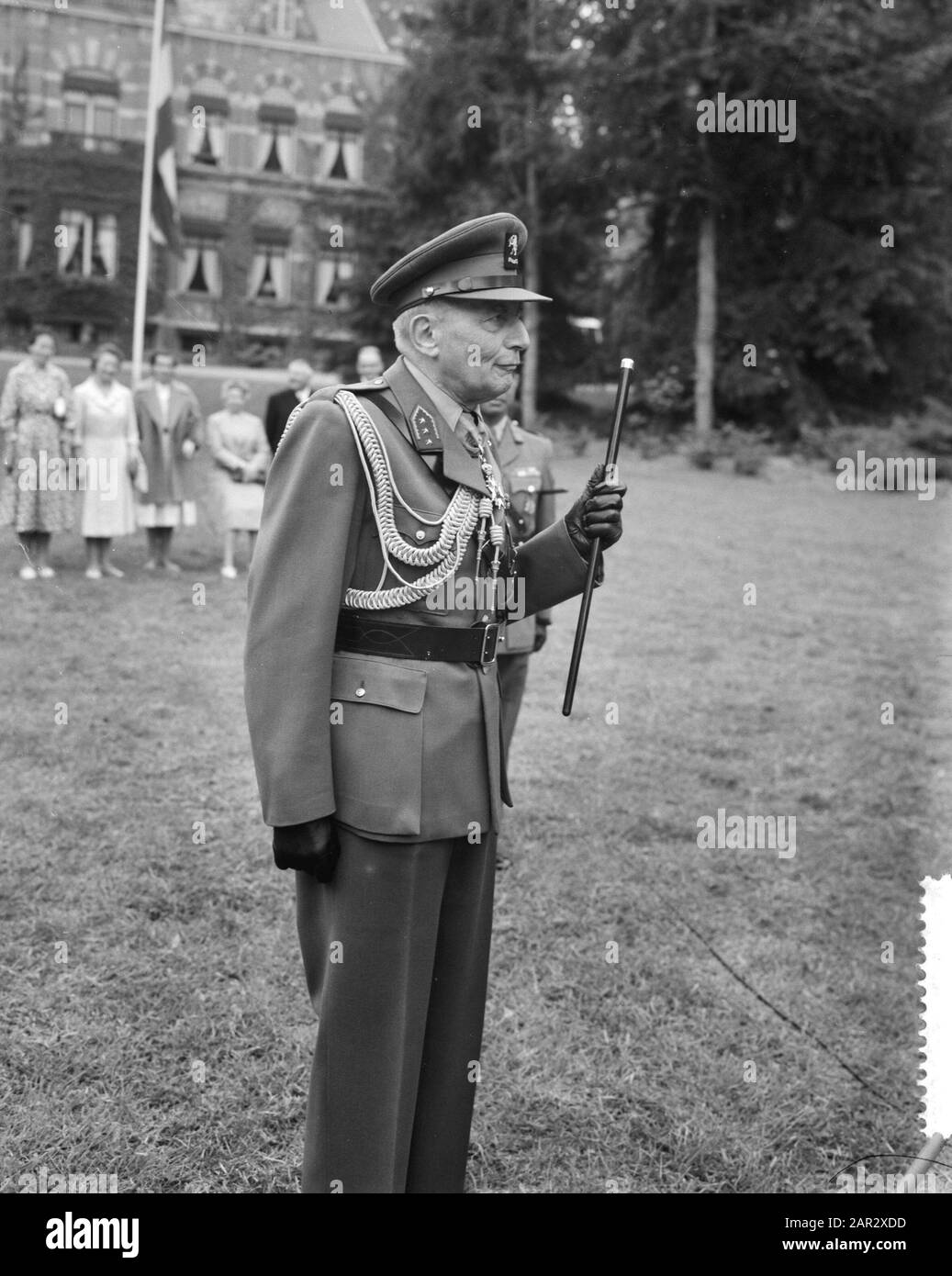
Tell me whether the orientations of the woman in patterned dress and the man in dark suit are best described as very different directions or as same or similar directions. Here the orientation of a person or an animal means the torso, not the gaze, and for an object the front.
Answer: same or similar directions

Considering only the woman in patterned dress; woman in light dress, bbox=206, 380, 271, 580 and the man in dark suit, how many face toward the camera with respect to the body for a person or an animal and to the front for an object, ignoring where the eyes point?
3

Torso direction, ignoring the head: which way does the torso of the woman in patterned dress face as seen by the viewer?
toward the camera

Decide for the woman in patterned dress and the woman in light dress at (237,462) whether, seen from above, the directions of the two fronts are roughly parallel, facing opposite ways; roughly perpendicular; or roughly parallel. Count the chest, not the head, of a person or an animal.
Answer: roughly parallel

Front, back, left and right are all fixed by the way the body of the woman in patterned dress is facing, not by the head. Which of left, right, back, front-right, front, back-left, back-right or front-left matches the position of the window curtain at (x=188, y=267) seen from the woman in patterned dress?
back

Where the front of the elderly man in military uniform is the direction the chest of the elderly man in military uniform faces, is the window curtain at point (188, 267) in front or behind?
behind

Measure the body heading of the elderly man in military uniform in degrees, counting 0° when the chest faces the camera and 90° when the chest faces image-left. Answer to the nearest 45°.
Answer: approximately 315°

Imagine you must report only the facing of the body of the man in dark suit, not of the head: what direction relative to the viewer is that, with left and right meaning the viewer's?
facing the viewer

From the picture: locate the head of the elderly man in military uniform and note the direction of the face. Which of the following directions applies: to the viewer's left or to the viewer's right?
to the viewer's right

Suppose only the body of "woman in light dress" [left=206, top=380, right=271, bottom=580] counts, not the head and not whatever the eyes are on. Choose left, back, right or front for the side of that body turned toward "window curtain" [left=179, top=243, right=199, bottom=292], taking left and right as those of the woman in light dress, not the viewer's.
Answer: back

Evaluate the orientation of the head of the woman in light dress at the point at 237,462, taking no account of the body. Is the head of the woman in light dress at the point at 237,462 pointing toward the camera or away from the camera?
toward the camera
